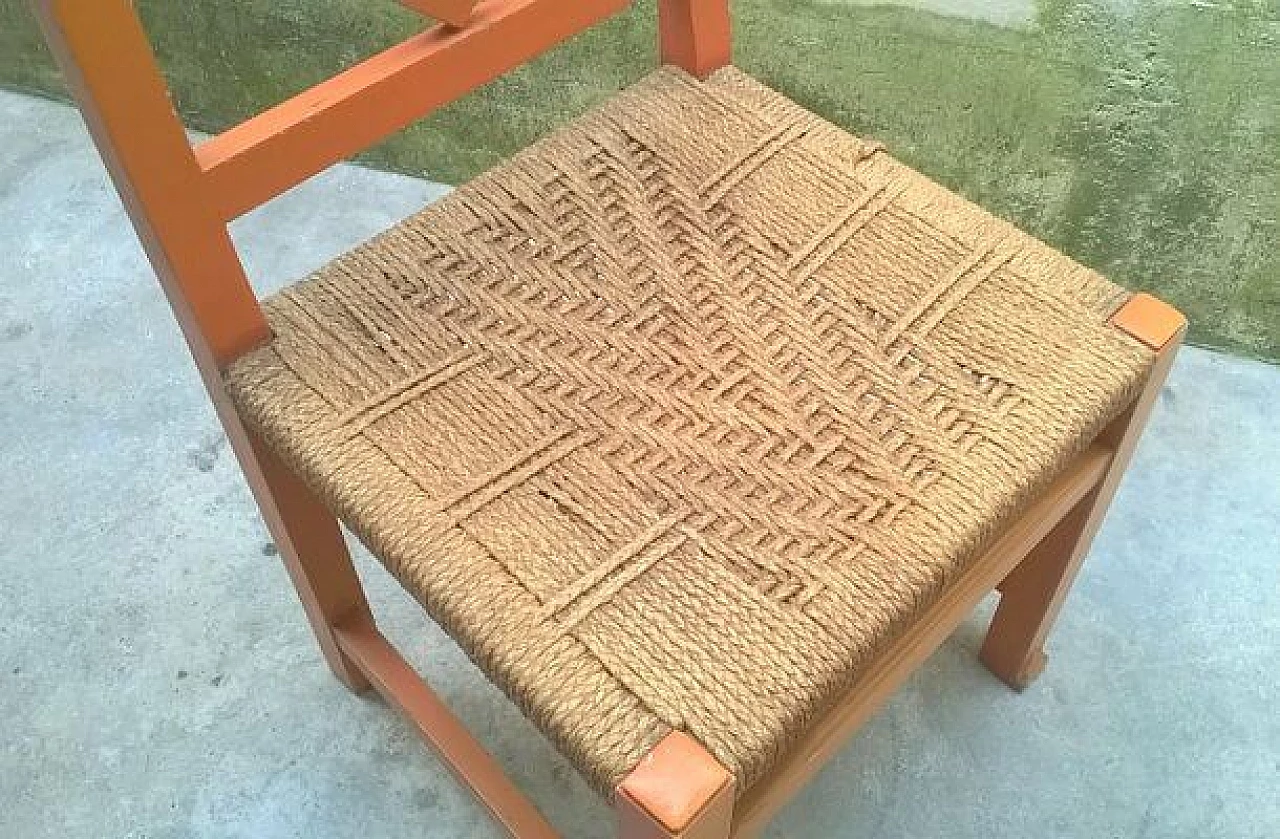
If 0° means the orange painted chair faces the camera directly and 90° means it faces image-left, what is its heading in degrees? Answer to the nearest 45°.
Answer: approximately 315°
